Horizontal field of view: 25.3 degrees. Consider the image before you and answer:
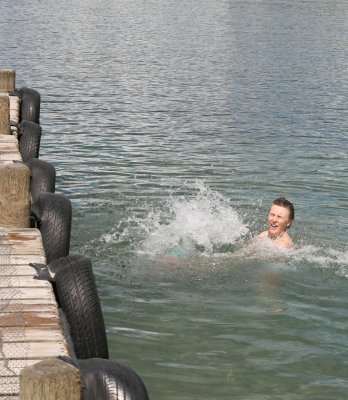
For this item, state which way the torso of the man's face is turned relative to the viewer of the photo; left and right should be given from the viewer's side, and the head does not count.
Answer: facing the viewer and to the left of the viewer

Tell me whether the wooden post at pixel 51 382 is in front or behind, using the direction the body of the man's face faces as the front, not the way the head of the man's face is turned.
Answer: in front

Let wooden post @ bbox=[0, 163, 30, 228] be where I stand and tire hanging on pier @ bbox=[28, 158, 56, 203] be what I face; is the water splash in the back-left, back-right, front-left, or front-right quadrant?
front-right

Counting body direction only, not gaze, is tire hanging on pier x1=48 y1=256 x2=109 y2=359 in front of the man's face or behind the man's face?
in front

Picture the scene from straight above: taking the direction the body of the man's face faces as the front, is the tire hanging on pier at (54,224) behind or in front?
in front

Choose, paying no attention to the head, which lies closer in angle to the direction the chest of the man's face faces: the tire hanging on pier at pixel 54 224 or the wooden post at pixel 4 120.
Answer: the tire hanging on pier

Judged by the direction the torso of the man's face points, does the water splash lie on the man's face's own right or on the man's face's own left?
on the man's face's own right

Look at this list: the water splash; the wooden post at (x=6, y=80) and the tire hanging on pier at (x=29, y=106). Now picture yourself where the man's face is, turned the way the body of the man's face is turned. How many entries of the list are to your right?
3

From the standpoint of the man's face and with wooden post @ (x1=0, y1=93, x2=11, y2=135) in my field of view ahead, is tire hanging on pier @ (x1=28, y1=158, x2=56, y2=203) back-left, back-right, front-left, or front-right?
front-left
